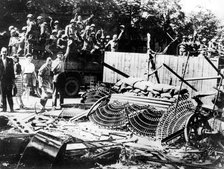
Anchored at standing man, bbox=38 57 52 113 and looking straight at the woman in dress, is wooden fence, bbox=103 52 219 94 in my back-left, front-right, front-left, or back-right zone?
back-right

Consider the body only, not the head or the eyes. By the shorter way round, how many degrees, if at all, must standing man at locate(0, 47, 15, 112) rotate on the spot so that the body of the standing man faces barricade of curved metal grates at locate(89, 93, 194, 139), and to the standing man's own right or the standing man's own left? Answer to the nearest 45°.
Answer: approximately 45° to the standing man's own left

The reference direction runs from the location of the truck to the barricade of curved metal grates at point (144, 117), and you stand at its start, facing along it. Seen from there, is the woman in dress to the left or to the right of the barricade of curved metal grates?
right

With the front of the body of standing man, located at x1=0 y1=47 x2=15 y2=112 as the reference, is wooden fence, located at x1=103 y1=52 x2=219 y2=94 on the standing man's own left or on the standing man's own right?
on the standing man's own left
